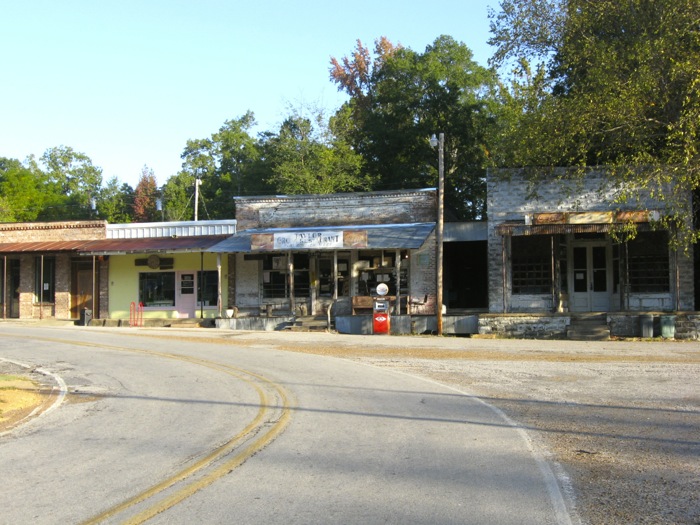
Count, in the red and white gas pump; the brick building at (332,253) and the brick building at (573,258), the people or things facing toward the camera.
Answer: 3

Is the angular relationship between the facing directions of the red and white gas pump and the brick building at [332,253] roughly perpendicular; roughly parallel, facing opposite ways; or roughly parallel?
roughly parallel

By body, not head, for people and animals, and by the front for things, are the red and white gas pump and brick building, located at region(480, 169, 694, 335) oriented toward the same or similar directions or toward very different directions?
same or similar directions

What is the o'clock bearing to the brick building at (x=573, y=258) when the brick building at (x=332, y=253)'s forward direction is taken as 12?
the brick building at (x=573, y=258) is roughly at 10 o'clock from the brick building at (x=332, y=253).

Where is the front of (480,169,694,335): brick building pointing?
toward the camera

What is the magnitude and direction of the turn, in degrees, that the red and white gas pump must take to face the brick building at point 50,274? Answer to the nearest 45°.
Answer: approximately 135° to its right

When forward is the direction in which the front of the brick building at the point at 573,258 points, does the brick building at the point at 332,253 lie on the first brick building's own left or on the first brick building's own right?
on the first brick building's own right

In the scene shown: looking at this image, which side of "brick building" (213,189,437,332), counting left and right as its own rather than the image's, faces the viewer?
front

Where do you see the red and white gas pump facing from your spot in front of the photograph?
facing the viewer
